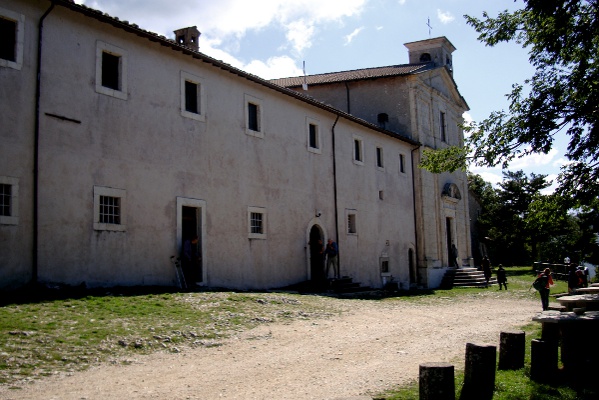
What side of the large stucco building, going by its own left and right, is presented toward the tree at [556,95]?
front

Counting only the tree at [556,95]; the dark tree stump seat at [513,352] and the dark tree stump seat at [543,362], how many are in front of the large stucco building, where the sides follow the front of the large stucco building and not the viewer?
3

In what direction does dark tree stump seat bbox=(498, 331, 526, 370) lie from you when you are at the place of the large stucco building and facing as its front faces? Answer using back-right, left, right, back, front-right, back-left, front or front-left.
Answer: front

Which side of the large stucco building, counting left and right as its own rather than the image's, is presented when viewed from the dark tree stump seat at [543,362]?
front

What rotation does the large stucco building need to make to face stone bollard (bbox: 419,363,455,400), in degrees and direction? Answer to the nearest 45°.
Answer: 0° — it already faces it

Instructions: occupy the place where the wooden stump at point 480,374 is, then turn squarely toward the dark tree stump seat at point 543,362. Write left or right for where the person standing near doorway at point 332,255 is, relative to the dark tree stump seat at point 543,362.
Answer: left

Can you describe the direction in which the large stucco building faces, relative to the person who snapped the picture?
facing the viewer and to the right of the viewer
